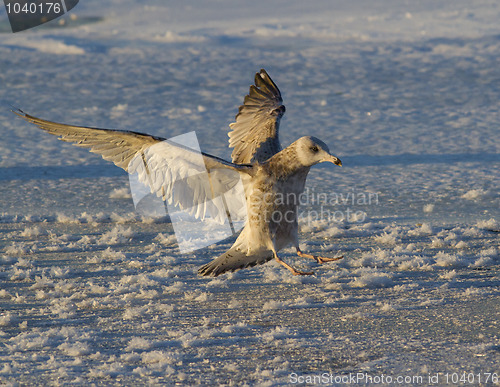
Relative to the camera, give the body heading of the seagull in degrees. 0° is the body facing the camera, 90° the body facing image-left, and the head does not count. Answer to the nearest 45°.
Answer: approximately 270°
